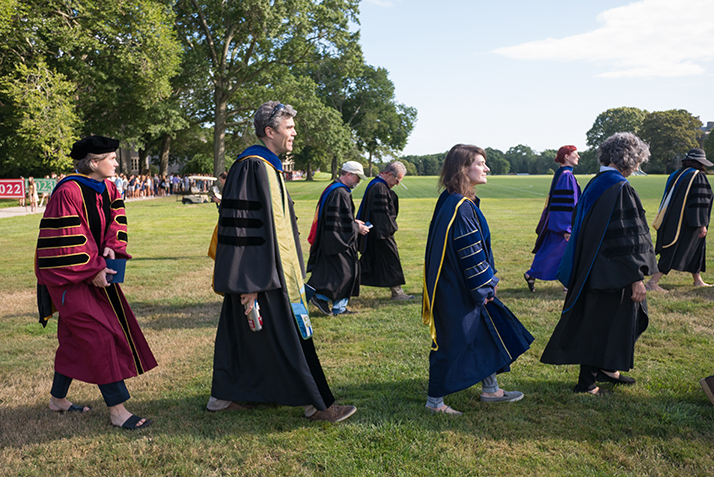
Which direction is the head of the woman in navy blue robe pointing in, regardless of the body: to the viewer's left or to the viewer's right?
to the viewer's right

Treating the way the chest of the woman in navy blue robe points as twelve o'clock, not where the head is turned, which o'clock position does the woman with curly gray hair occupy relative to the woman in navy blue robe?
The woman with curly gray hair is roughly at 11 o'clock from the woman in navy blue robe.

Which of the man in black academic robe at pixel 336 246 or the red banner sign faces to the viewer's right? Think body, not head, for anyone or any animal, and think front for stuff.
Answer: the man in black academic robe

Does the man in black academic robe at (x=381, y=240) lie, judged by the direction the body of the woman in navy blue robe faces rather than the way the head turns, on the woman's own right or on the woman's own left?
on the woman's own left

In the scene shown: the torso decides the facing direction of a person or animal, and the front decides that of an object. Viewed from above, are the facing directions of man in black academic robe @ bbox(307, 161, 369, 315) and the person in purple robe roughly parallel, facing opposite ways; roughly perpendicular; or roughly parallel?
roughly parallel

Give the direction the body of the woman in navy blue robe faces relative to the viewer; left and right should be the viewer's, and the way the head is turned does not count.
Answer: facing to the right of the viewer

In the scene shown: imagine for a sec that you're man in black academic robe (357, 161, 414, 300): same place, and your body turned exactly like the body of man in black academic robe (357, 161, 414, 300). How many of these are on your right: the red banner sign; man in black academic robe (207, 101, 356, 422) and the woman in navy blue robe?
2

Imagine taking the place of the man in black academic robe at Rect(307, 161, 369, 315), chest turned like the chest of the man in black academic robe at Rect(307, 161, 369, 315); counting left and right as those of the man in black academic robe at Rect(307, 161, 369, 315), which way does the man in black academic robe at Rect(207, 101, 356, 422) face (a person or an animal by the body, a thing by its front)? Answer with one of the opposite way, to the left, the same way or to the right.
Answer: the same way

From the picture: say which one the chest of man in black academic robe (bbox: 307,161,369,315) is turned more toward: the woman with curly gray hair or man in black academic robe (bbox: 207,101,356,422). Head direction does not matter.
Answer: the woman with curly gray hair

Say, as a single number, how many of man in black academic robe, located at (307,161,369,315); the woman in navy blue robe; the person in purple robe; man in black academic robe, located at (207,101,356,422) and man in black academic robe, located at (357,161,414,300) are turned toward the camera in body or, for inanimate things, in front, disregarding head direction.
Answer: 0

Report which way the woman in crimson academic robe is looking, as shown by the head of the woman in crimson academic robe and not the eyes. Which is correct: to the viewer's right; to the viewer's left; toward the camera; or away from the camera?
to the viewer's right

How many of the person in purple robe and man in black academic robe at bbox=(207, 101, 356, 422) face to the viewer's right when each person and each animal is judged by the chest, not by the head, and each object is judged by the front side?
2

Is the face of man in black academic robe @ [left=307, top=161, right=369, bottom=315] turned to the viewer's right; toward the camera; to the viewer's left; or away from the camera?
to the viewer's right

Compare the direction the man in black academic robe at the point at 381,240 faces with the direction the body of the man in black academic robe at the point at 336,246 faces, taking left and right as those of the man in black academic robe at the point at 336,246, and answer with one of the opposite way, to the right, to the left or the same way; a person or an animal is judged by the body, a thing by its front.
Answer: the same way

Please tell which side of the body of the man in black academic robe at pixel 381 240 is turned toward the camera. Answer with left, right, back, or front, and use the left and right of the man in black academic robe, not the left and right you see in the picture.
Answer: right

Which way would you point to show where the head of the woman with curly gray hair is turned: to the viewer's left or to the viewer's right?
to the viewer's right

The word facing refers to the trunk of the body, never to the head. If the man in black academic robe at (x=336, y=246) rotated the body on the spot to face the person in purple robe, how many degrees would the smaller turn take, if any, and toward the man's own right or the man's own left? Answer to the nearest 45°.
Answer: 0° — they already face them

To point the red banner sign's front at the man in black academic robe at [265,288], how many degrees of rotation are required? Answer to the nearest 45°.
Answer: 0° — it already faces them
